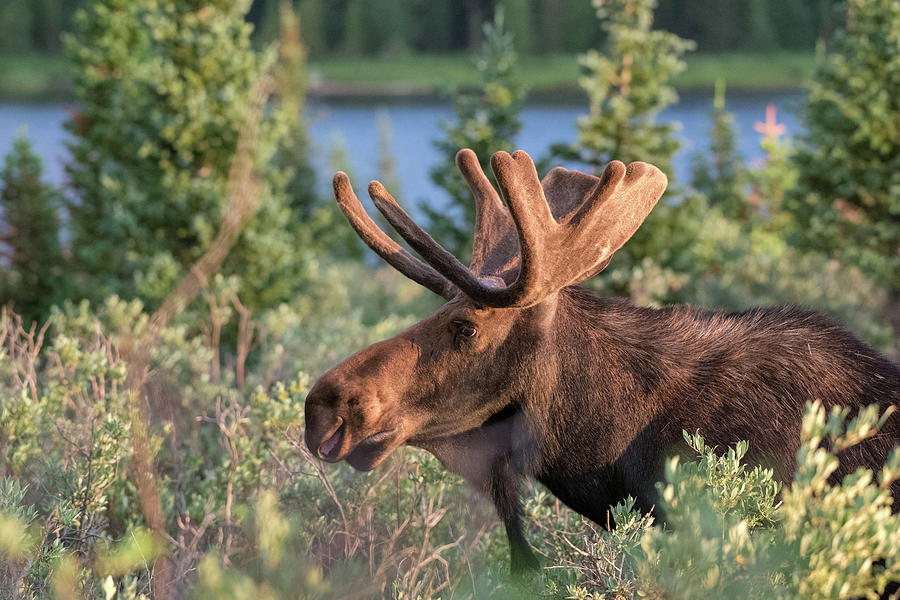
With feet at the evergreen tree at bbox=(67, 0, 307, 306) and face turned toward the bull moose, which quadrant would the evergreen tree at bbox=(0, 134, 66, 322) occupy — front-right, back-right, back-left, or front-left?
back-right

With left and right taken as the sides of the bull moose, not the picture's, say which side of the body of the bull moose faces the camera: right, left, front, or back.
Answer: left

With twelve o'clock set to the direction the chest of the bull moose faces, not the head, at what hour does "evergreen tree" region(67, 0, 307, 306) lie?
The evergreen tree is roughly at 2 o'clock from the bull moose.

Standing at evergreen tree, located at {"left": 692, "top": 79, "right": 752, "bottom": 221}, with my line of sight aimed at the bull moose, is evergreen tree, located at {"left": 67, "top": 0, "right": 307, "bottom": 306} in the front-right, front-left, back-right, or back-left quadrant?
front-right

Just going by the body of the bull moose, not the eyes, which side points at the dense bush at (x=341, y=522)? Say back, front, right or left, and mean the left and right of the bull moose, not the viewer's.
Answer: front

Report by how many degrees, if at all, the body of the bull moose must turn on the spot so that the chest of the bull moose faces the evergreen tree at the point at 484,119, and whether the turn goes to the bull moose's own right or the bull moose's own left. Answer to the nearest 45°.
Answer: approximately 90° to the bull moose's own right

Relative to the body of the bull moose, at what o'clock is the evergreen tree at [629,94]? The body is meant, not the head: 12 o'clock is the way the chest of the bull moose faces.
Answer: The evergreen tree is roughly at 3 o'clock from the bull moose.

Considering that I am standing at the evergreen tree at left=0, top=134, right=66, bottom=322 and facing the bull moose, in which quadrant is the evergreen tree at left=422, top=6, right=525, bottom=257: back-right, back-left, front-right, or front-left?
front-left

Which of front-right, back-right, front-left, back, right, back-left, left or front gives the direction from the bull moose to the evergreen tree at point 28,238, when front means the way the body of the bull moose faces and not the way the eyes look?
front-right
